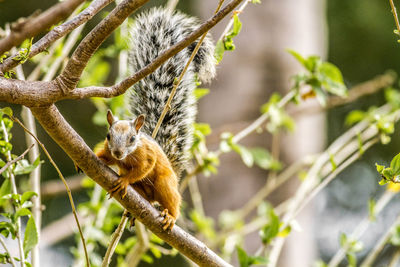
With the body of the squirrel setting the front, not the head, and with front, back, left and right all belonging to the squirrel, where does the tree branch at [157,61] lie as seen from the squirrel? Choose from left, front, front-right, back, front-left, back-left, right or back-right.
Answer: front-left

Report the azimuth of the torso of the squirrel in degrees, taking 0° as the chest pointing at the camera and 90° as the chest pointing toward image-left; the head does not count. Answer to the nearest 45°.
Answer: approximately 45°

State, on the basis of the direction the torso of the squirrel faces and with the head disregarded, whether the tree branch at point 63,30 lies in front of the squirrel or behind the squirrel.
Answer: in front

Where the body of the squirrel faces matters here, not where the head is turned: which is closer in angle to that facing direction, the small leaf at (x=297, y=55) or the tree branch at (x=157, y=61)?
the tree branch

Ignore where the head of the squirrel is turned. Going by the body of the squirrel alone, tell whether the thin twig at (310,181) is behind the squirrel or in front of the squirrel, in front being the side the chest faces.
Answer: behind
